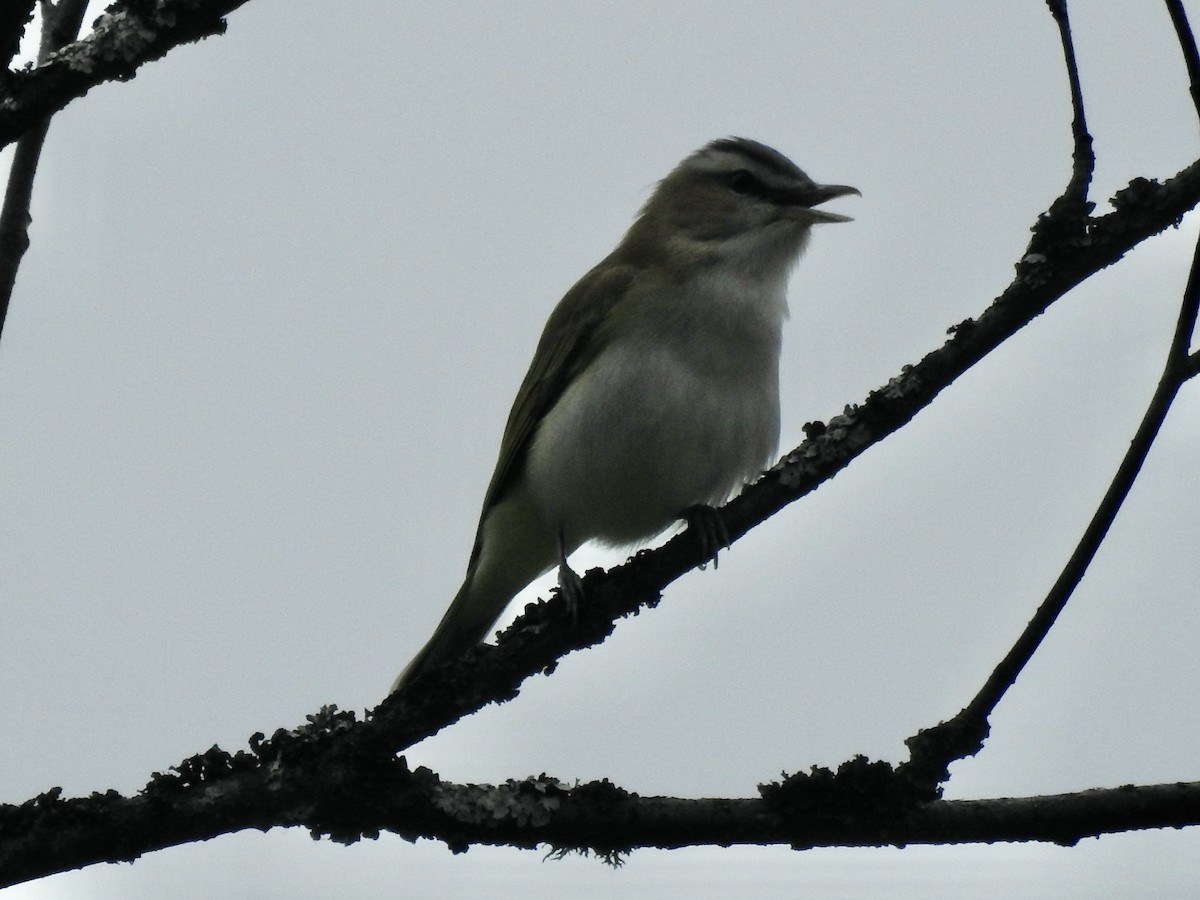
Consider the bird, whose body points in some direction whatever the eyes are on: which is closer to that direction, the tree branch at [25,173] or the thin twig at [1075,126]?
the thin twig

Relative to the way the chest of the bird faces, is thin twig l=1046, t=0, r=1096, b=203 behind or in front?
in front

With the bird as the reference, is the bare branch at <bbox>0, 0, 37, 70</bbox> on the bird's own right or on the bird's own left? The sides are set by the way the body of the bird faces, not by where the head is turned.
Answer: on the bird's own right

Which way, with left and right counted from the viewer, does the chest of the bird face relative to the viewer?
facing the viewer and to the right of the viewer

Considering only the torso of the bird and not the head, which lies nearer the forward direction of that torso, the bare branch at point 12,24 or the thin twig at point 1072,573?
the thin twig

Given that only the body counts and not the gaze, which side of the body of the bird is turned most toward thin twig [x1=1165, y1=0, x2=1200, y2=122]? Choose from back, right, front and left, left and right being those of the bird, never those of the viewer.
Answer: front

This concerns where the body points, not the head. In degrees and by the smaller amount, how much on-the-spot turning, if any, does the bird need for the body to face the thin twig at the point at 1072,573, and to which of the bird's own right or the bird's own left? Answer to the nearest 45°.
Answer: approximately 45° to the bird's own left

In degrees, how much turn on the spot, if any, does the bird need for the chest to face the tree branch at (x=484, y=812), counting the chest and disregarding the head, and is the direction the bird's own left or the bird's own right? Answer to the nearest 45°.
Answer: approximately 135° to the bird's own right

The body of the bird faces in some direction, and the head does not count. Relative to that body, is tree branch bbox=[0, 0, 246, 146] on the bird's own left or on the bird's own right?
on the bird's own right
